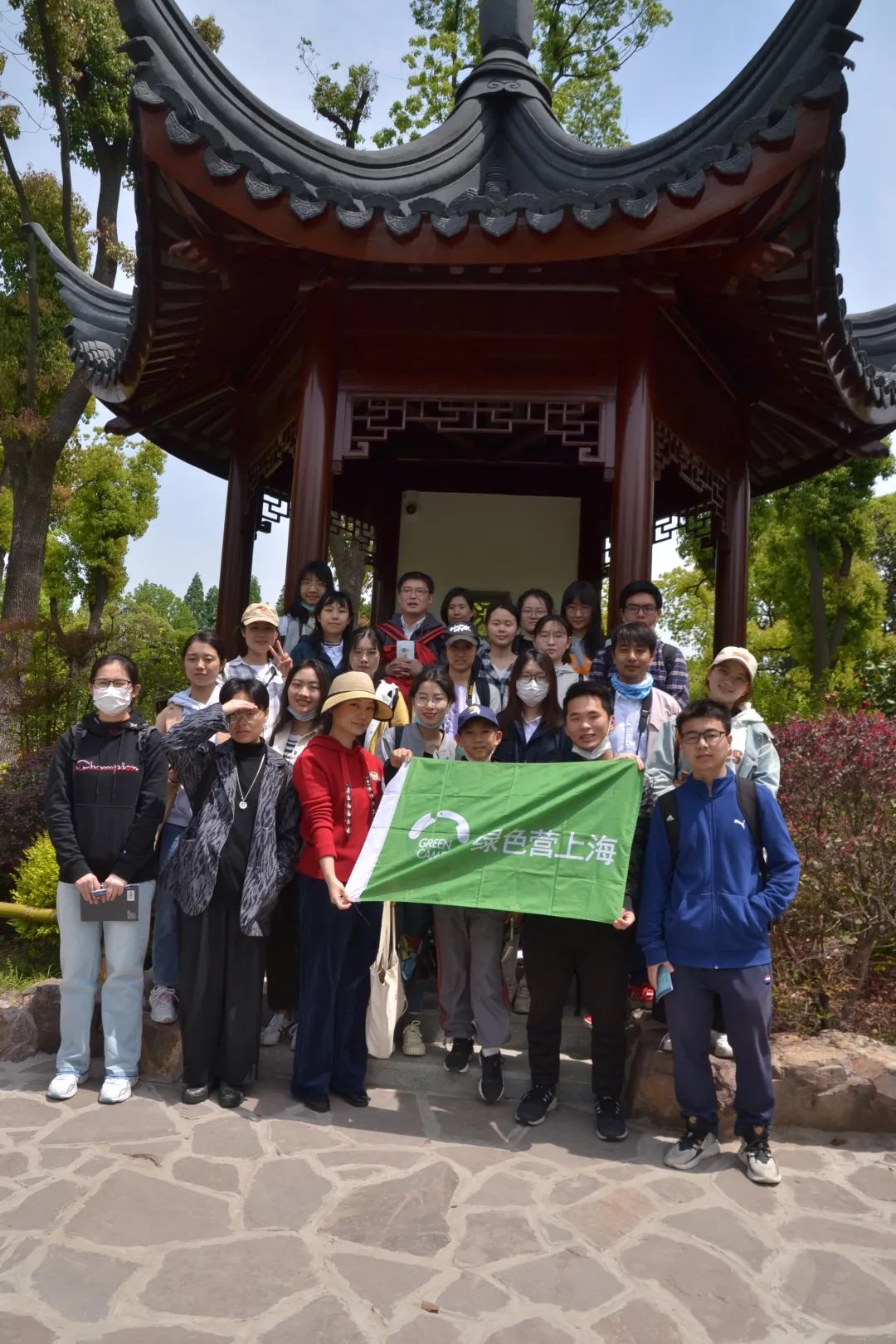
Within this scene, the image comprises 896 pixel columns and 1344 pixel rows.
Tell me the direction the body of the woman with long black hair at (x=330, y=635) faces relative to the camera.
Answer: toward the camera

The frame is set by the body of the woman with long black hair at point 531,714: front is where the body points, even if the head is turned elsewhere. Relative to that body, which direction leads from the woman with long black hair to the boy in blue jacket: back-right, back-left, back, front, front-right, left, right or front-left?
front-left

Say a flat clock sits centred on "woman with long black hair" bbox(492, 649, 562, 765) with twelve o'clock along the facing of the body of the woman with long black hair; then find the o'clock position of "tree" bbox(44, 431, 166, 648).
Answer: The tree is roughly at 5 o'clock from the woman with long black hair.

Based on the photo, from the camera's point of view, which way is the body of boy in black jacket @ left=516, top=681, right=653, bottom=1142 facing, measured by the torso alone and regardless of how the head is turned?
toward the camera

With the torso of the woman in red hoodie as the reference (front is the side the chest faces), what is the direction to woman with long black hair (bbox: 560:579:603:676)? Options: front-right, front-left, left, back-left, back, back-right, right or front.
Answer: left

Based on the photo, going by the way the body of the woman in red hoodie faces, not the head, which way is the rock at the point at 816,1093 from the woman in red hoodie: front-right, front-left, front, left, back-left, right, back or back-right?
front-left

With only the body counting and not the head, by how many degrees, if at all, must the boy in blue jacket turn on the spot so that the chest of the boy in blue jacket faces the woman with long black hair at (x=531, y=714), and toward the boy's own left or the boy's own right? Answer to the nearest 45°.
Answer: approximately 135° to the boy's own right

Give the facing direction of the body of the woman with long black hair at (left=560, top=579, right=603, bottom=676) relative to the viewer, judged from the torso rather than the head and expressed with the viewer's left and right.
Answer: facing the viewer

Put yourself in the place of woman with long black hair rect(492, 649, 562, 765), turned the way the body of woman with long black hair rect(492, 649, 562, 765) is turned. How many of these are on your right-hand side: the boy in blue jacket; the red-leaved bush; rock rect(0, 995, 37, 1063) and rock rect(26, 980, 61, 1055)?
2

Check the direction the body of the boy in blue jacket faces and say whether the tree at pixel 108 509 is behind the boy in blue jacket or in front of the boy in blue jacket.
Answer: behind

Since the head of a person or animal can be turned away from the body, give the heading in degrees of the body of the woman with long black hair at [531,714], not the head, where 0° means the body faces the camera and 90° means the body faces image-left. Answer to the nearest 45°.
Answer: approximately 0°
